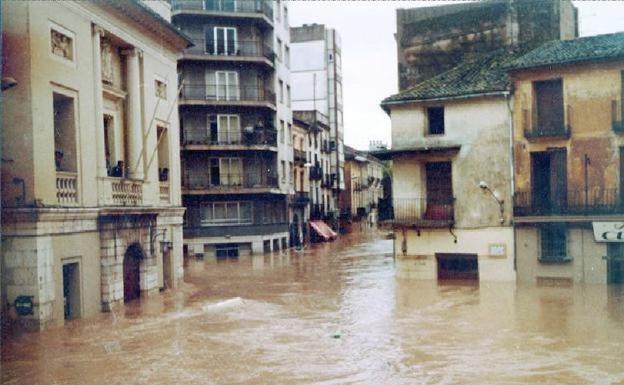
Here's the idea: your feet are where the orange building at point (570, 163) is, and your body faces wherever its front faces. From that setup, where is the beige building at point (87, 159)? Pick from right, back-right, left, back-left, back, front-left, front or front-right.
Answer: front-right

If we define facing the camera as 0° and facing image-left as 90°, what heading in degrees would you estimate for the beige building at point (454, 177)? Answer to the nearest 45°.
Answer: approximately 0°

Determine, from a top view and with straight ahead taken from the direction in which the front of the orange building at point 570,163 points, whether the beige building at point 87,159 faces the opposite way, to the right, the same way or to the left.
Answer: to the left

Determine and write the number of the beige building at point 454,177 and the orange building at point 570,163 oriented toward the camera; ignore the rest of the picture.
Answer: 2

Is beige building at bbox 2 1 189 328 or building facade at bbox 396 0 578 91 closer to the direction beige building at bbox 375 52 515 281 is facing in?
the beige building

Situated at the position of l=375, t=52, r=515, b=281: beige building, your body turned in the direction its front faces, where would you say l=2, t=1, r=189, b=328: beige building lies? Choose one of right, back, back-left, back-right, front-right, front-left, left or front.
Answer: front-right

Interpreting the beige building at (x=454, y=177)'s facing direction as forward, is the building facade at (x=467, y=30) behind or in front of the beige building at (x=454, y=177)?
behind

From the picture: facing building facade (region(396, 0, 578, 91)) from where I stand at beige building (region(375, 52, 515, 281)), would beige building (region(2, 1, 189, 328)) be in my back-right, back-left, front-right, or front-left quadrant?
back-left

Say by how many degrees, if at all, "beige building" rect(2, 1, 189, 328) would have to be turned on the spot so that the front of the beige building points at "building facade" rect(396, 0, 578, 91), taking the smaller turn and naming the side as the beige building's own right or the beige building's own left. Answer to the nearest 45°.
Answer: approximately 90° to the beige building's own left

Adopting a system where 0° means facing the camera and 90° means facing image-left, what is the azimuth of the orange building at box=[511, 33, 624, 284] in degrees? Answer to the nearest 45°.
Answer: approximately 0°
